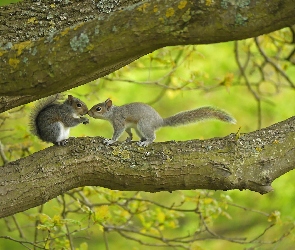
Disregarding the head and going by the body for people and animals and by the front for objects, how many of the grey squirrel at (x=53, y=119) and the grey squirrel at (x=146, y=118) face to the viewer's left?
1

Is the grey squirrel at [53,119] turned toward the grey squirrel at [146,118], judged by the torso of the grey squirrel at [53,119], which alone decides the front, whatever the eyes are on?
yes

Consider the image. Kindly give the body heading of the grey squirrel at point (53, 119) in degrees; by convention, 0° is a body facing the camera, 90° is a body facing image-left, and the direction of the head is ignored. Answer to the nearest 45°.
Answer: approximately 270°

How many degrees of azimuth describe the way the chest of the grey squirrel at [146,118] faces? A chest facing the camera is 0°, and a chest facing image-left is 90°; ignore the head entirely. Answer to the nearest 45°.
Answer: approximately 90°

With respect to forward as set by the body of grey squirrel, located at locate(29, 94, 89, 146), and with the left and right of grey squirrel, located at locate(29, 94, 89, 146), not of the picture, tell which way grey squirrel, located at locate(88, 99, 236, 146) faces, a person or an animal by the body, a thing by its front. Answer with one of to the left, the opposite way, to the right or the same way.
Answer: the opposite way

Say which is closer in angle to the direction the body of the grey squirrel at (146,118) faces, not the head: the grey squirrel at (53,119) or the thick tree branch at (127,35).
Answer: the grey squirrel

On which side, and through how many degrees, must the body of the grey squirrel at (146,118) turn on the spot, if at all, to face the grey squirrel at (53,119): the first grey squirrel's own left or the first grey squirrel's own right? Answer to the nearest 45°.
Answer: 0° — it already faces it
